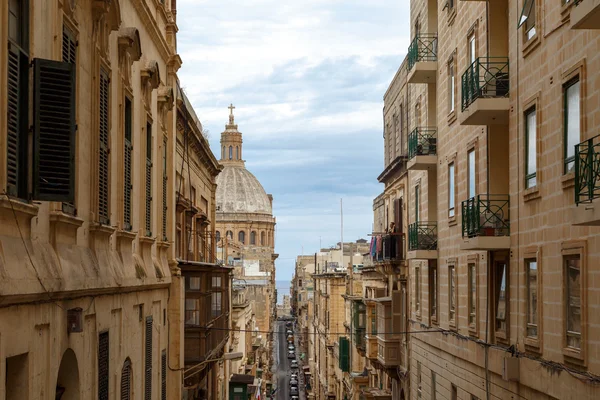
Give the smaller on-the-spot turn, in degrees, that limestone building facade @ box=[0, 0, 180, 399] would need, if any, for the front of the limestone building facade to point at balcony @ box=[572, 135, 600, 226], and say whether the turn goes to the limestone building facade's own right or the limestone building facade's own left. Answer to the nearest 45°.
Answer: approximately 45° to the limestone building facade's own right

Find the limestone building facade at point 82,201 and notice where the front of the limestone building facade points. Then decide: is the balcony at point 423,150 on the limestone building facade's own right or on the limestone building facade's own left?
on the limestone building facade's own left

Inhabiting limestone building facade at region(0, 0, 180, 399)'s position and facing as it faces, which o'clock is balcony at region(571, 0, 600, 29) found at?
The balcony is roughly at 1 o'clock from the limestone building facade.

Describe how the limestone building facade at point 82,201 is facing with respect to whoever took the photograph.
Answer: facing to the right of the viewer

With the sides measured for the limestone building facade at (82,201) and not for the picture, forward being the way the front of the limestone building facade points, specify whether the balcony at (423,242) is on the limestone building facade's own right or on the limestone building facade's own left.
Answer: on the limestone building facade's own left
